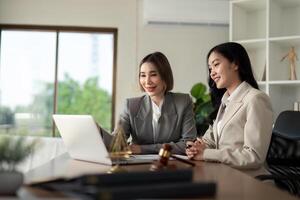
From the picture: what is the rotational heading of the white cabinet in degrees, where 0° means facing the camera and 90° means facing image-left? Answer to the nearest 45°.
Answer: approximately 0°

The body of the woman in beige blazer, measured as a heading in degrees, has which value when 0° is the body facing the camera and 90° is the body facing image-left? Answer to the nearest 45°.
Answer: approximately 45°

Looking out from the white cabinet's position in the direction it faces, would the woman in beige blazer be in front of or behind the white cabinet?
in front

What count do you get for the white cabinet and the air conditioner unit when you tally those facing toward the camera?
2

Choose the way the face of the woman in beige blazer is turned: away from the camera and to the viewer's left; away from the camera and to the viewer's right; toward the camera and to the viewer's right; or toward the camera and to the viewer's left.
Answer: toward the camera and to the viewer's left

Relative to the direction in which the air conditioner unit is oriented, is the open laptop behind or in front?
in front

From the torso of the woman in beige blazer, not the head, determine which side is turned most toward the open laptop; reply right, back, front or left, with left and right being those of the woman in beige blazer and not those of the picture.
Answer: front

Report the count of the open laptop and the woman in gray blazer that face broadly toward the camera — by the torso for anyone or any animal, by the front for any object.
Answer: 1

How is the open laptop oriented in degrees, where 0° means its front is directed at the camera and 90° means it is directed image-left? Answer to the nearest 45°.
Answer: approximately 225°

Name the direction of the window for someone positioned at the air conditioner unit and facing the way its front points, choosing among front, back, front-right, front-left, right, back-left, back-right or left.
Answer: right

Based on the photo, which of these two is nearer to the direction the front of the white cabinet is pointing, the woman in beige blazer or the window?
the woman in beige blazer

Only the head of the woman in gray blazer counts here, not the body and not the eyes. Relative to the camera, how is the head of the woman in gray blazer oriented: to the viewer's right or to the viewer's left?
to the viewer's left

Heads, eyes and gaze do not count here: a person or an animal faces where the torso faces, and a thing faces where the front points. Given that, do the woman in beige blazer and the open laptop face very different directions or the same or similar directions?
very different directions
